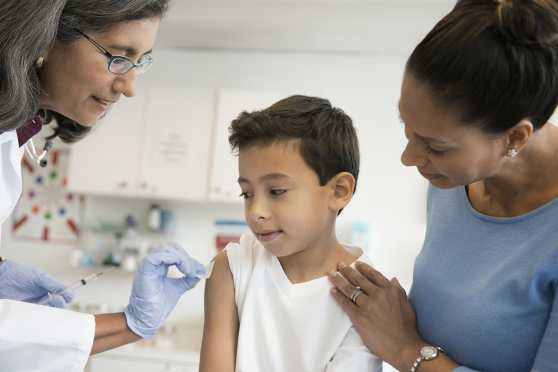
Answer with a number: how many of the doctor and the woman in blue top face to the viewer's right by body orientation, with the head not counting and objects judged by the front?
1

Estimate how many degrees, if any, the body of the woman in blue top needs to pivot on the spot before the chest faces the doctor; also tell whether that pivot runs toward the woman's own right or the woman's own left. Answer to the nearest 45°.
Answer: approximately 45° to the woman's own right

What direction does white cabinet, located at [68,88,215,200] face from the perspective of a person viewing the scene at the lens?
facing the viewer

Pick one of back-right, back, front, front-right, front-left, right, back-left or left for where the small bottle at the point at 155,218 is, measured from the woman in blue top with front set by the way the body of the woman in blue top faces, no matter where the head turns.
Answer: right

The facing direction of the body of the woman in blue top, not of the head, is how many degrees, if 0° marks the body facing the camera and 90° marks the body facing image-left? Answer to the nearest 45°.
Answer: approximately 45°

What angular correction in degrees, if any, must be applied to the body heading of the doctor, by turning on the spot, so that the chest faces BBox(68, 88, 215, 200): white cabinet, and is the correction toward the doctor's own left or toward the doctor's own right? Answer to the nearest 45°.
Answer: approximately 90° to the doctor's own left

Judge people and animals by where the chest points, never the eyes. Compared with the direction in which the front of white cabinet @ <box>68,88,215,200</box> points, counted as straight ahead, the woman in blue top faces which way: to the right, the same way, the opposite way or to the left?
to the right

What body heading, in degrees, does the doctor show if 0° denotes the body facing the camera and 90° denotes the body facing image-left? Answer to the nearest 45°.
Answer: approximately 270°

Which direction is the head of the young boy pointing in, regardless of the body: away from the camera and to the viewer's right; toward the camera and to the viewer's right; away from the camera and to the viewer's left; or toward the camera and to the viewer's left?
toward the camera and to the viewer's left

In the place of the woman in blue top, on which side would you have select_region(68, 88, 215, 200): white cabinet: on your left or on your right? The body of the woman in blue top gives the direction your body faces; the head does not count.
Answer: on your right

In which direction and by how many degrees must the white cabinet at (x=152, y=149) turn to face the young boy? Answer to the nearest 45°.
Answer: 0° — it already faces them

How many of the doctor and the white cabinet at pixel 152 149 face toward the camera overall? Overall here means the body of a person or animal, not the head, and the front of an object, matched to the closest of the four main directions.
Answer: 1
